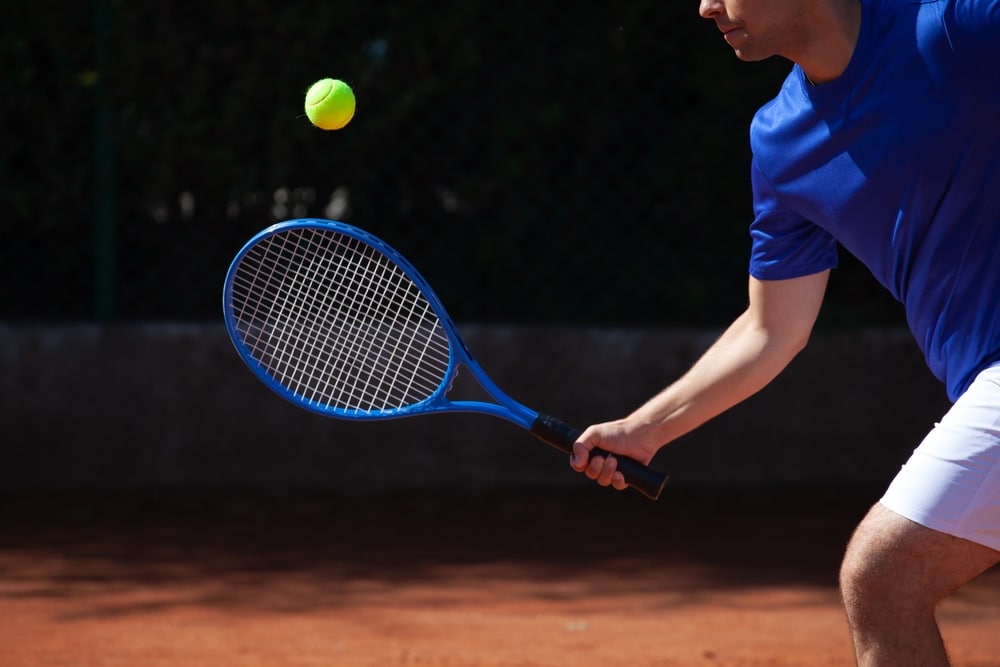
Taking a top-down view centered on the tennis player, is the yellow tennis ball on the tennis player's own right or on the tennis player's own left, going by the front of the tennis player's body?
on the tennis player's own right

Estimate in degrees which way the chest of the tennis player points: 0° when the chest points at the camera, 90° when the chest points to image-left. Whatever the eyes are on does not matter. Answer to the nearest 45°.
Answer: approximately 45°

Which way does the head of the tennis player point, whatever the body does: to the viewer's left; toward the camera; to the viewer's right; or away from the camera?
to the viewer's left
